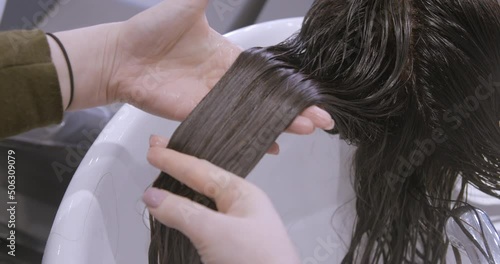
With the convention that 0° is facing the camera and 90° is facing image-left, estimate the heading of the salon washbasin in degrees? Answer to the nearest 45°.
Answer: approximately 270°
